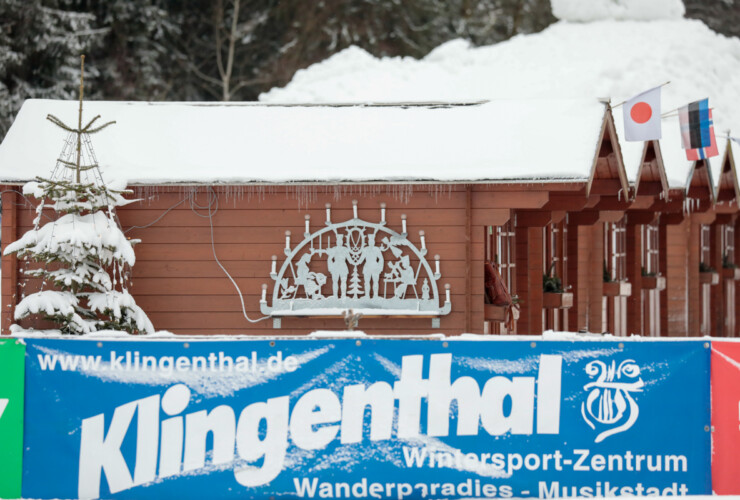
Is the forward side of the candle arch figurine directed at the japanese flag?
no

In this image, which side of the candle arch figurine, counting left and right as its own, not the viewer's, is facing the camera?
front

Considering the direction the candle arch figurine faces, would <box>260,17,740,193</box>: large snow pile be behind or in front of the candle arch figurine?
behind

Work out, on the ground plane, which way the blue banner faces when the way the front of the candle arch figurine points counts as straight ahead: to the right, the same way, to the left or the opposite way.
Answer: the same way

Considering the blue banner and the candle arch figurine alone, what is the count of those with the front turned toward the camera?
2

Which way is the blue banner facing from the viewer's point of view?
toward the camera

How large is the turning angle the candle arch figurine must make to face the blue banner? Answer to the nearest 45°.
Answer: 0° — it already faces it
